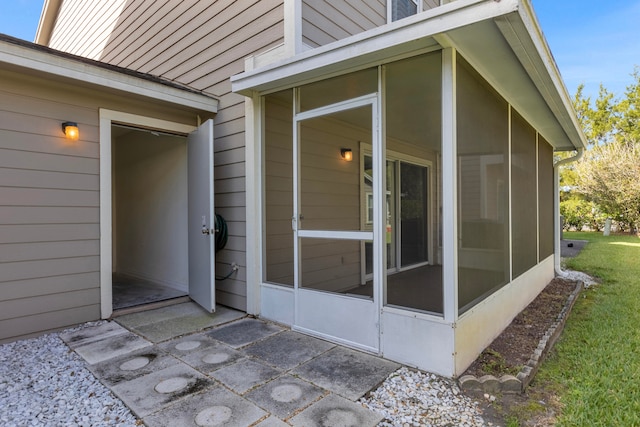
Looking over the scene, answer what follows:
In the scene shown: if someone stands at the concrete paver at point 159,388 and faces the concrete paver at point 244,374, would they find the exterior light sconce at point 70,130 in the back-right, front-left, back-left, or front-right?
back-left

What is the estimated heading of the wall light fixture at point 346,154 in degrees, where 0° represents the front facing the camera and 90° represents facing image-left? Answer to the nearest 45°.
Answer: approximately 315°

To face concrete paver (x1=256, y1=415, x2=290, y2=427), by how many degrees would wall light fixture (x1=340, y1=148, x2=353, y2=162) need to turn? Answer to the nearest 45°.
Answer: approximately 45° to its right

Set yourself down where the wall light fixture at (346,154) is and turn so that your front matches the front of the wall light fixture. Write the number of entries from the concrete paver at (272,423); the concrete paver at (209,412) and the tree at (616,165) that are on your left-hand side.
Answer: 1

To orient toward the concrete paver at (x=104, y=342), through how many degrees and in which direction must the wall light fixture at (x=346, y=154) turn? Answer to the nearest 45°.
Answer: approximately 90° to its right

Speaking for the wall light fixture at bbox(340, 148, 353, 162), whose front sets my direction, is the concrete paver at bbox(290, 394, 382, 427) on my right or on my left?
on my right

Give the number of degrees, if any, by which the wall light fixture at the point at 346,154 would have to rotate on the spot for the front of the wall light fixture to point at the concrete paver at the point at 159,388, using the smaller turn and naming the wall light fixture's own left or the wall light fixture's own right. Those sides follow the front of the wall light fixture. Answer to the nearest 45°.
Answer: approximately 90° to the wall light fixture's own right

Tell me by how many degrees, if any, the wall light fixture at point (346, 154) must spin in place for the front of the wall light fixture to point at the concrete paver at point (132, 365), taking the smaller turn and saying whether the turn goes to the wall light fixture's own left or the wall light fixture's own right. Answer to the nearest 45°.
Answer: approximately 90° to the wall light fixture's own right
